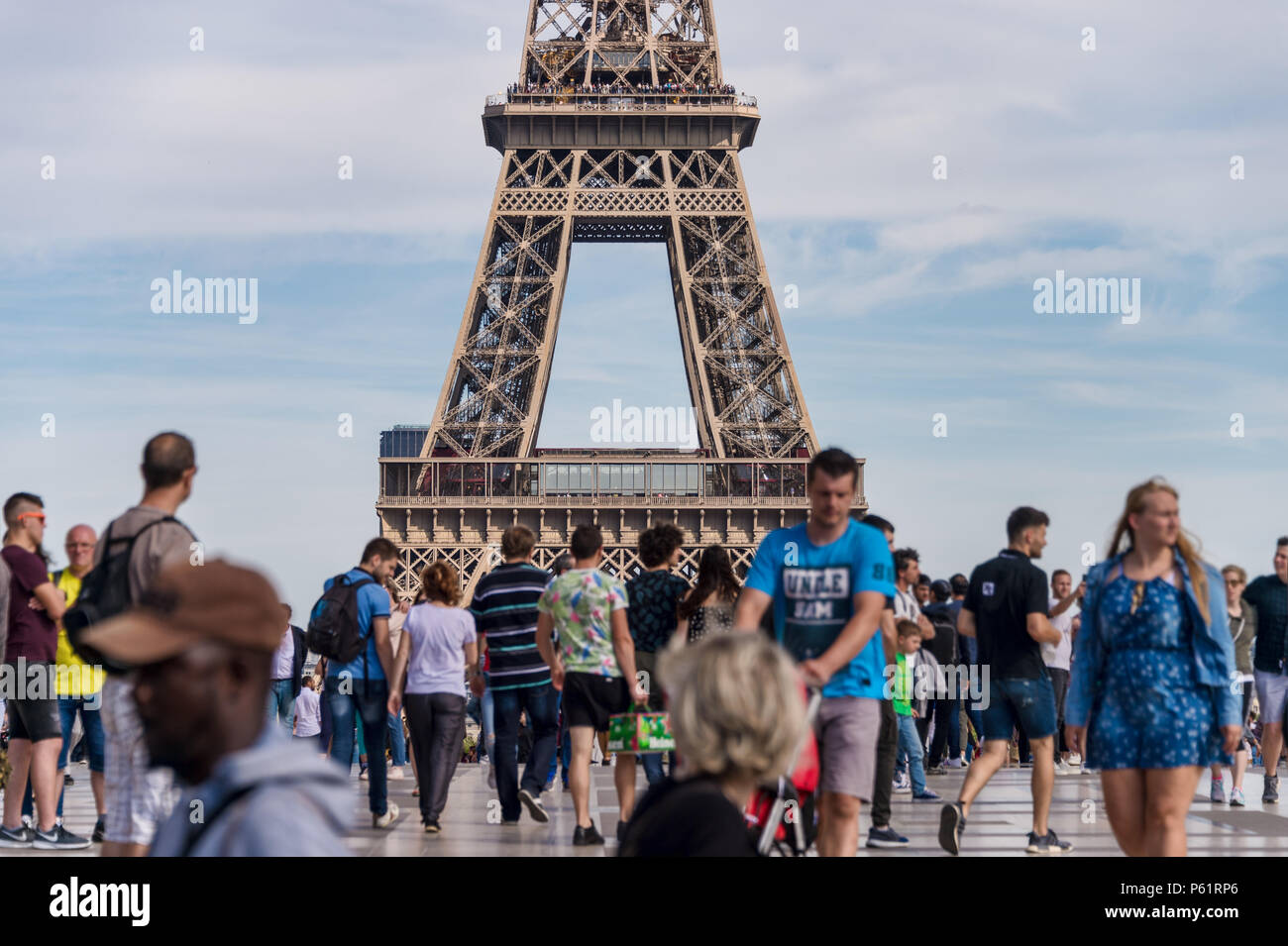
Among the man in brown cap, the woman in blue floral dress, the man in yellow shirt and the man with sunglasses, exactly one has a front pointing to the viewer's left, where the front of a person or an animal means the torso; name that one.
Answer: the man in brown cap

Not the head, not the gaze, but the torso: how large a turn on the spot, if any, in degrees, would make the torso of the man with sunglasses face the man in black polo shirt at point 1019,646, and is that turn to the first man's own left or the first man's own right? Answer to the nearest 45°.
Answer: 0° — they already face them

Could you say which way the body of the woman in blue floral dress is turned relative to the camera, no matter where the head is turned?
toward the camera

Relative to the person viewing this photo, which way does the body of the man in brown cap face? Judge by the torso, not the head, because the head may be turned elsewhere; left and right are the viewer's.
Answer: facing to the left of the viewer

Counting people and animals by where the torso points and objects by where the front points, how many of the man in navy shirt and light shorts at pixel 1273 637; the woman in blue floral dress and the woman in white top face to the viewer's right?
0

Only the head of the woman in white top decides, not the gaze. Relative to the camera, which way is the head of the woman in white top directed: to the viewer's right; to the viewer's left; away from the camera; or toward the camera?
away from the camera

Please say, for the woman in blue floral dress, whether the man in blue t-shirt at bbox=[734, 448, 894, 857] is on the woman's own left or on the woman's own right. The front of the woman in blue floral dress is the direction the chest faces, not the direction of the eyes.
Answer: on the woman's own right

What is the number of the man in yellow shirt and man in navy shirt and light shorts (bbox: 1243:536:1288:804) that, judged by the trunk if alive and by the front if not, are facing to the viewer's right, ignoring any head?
0

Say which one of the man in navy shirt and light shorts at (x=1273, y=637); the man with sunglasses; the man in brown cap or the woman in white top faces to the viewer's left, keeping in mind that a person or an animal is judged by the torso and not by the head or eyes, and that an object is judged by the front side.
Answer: the man in brown cap

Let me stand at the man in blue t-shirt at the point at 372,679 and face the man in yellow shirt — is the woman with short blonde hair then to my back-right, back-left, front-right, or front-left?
front-left

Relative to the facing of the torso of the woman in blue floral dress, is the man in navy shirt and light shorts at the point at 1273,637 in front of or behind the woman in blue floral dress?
behind

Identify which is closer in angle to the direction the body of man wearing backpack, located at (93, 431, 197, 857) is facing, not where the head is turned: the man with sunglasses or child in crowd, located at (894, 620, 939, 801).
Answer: the child in crowd

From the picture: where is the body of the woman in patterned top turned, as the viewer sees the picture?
away from the camera

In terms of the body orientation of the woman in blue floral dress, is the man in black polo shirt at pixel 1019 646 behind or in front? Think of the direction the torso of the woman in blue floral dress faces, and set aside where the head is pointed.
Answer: behind
